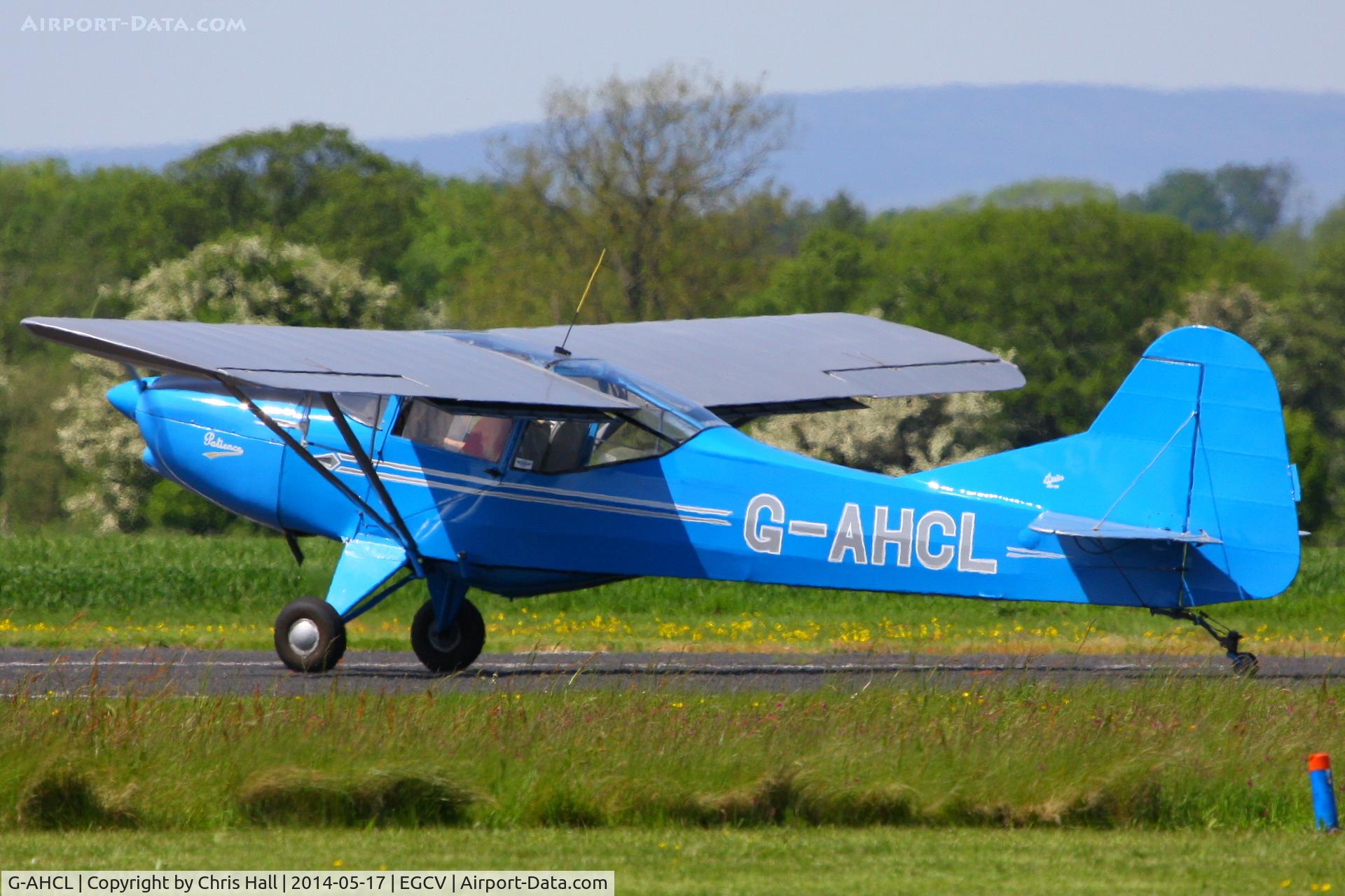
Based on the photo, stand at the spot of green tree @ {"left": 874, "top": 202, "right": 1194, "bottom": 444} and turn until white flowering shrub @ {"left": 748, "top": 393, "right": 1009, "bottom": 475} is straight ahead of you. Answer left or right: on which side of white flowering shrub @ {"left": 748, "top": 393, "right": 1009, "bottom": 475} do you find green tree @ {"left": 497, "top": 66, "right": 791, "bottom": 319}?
right

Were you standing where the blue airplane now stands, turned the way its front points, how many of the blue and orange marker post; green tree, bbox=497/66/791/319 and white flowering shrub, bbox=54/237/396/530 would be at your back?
1

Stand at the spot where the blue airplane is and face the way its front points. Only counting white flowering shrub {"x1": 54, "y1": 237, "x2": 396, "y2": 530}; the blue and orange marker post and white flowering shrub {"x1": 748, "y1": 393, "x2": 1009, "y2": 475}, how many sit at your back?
1

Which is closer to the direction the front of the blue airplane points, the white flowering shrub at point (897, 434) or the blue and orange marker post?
the white flowering shrub

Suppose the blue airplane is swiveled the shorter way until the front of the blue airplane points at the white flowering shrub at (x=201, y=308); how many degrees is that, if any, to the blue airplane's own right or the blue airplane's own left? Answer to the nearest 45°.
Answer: approximately 45° to the blue airplane's own right

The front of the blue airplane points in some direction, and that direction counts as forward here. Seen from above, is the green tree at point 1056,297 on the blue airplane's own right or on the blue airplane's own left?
on the blue airplane's own right

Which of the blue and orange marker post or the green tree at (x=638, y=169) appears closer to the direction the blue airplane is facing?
the green tree

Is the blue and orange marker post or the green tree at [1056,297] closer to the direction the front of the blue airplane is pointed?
the green tree

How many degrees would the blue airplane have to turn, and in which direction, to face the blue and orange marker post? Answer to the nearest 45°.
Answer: approximately 180°

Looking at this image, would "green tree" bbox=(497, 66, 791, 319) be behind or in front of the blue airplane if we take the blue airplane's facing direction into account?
in front

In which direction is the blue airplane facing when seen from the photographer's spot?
facing away from the viewer and to the left of the viewer

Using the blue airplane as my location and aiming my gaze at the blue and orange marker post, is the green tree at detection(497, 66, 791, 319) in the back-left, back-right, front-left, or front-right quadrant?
back-left

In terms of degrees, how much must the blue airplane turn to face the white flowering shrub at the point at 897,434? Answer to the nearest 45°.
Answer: approximately 45° to its right
